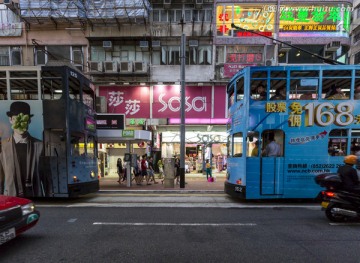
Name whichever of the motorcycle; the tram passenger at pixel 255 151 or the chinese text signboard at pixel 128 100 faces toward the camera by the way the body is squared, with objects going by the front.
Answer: the chinese text signboard

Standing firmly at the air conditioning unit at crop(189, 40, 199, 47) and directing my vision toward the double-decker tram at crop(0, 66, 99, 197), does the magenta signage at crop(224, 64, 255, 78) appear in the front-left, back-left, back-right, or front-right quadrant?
back-left

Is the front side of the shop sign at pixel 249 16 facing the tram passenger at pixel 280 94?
yes

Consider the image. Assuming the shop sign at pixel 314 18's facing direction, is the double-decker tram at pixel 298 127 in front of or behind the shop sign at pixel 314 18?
in front

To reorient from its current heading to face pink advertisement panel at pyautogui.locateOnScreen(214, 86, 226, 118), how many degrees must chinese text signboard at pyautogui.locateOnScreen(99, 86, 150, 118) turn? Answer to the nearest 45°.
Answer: approximately 90° to its left

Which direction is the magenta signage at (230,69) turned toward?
toward the camera

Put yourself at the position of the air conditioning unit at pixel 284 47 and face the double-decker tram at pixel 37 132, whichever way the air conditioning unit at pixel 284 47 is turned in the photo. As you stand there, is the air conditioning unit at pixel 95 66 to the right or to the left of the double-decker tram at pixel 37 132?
right

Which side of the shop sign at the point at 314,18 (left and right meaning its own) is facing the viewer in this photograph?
front
